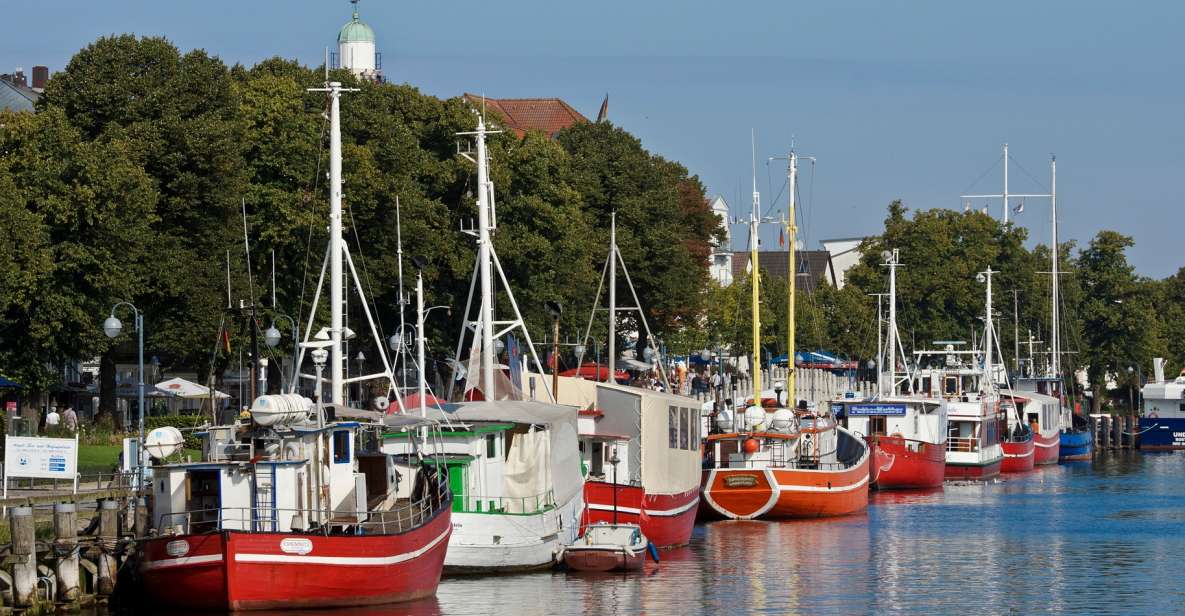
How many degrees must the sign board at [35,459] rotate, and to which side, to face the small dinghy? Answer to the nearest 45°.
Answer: approximately 90° to its left

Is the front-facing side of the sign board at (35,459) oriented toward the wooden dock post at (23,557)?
yes

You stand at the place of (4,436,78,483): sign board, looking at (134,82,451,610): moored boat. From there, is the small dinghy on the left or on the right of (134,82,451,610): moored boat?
left

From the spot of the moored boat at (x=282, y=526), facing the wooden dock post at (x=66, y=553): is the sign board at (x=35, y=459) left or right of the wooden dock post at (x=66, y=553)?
right

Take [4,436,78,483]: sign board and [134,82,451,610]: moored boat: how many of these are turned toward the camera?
1

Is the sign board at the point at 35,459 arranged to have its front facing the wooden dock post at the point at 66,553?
yes

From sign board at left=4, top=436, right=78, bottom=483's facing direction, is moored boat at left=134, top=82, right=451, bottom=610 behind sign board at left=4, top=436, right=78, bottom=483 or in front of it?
in front

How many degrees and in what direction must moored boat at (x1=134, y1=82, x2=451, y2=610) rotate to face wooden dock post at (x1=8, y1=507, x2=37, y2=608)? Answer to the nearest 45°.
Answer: approximately 135° to its left

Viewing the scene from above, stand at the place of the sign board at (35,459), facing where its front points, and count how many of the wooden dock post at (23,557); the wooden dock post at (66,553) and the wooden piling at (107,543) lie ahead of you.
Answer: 3

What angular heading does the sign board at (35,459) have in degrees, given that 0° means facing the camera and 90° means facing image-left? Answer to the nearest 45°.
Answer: approximately 0°

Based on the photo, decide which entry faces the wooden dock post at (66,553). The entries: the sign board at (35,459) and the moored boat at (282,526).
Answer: the sign board

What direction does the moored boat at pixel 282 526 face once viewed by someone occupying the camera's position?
facing away from the viewer and to the right of the viewer
